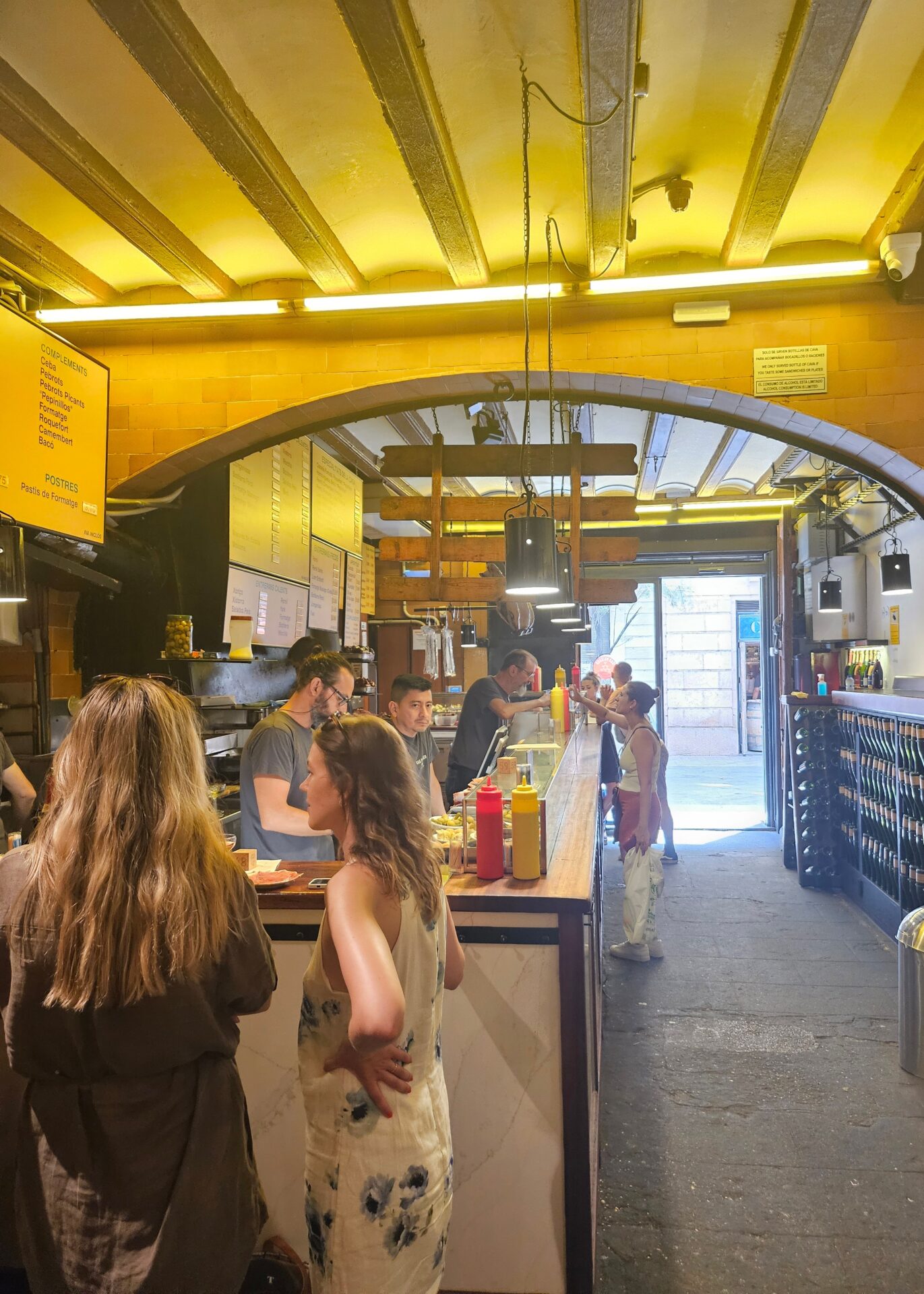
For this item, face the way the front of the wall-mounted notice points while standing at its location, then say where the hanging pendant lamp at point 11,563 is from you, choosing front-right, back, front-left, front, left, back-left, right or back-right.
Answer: front-right

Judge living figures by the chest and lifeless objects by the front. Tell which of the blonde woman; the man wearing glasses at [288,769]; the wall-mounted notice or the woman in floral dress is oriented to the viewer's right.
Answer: the man wearing glasses

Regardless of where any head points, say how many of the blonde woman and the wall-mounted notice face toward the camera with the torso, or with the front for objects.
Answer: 1

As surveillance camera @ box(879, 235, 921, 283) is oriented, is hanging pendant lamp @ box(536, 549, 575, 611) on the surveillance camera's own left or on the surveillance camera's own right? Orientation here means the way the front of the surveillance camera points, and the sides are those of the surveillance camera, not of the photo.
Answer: on the surveillance camera's own right

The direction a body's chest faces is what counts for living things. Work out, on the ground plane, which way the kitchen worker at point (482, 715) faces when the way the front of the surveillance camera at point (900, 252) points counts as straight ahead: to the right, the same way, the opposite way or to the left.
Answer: to the left

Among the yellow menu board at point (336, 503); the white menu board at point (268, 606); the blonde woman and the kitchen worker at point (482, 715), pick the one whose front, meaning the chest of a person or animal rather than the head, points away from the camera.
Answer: the blonde woman

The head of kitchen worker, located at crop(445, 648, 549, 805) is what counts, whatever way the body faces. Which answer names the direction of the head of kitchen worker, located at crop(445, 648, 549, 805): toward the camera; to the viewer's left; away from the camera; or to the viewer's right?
to the viewer's right

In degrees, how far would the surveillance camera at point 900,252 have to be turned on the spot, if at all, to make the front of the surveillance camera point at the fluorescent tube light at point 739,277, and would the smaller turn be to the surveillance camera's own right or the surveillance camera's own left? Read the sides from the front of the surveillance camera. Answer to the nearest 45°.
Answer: approximately 45° to the surveillance camera's own right

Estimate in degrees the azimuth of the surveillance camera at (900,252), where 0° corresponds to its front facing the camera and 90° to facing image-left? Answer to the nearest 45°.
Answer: approximately 45°

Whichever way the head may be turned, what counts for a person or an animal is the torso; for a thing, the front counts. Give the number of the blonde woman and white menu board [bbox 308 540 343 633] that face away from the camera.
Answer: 1

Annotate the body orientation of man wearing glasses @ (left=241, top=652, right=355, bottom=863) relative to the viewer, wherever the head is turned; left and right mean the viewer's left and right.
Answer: facing to the right of the viewer

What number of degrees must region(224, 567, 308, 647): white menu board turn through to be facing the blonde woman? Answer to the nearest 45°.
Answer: approximately 45° to its right
